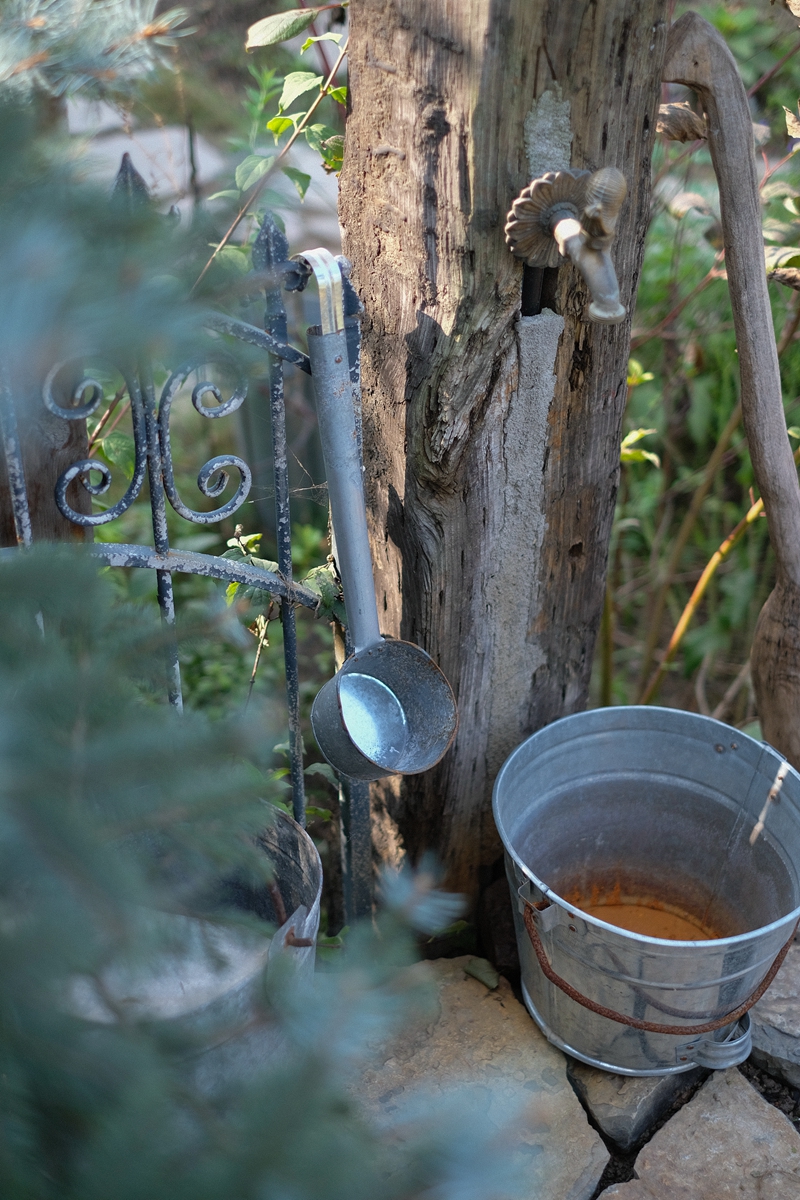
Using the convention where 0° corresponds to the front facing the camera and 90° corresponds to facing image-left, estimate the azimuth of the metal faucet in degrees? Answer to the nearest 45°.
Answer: approximately 315°

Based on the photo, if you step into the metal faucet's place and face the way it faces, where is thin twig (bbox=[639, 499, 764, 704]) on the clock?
The thin twig is roughly at 8 o'clock from the metal faucet.

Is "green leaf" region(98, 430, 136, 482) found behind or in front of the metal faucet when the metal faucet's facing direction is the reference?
behind

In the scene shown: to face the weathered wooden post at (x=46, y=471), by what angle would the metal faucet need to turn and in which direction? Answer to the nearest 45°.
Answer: approximately 135° to its right

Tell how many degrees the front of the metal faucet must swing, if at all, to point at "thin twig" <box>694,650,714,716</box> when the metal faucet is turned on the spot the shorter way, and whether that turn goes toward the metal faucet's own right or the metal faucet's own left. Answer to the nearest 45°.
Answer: approximately 135° to the metal faucet's own left
